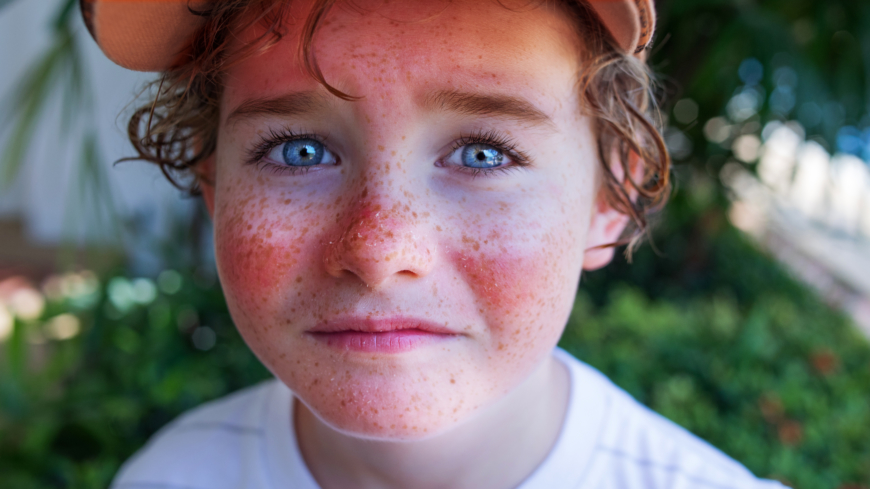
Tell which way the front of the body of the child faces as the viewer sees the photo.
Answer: toward the camera

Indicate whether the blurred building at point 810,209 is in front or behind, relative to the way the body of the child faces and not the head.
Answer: behind
